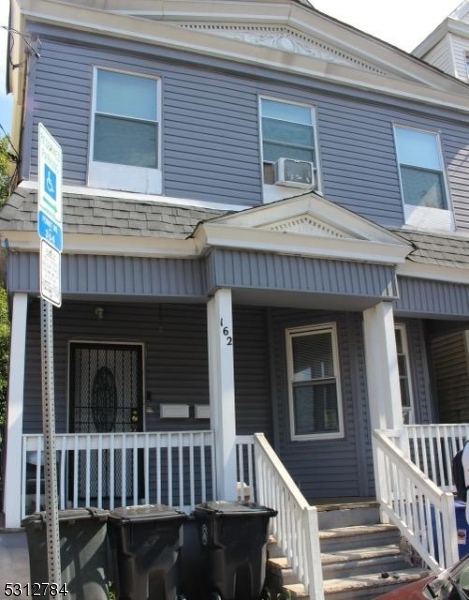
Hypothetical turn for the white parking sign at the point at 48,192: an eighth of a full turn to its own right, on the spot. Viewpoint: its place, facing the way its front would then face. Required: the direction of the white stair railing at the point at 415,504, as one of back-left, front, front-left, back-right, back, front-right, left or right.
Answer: back-left

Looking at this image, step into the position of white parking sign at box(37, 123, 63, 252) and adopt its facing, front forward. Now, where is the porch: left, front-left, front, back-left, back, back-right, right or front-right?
left

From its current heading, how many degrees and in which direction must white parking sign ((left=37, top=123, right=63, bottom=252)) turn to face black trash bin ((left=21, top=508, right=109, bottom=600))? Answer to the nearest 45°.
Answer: approximately 135° to its left

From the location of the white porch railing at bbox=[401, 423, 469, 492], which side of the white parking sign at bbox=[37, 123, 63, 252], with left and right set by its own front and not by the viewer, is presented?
left

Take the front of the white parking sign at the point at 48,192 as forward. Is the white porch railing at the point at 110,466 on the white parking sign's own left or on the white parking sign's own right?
on the white parking sign's own left

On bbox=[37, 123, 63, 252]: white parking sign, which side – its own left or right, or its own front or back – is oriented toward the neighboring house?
left

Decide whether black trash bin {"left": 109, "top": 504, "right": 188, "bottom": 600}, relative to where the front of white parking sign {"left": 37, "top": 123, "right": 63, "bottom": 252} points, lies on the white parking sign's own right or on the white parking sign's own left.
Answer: on the white parking sign's own left

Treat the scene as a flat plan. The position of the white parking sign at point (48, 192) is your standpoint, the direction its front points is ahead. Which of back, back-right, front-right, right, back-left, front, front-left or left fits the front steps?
left
